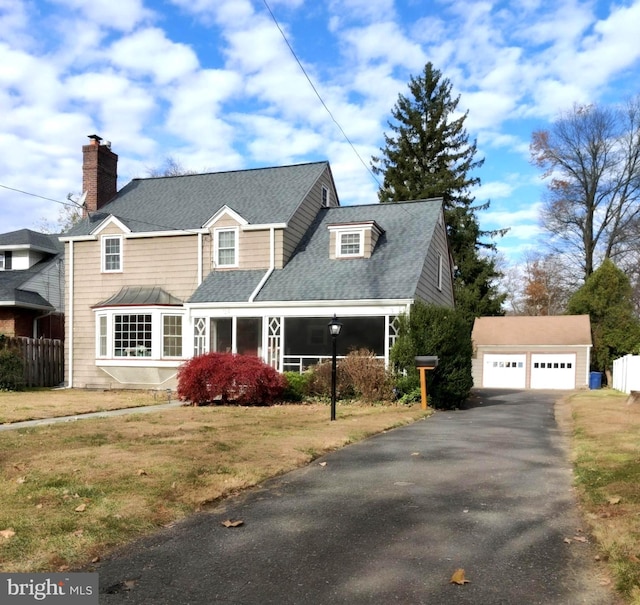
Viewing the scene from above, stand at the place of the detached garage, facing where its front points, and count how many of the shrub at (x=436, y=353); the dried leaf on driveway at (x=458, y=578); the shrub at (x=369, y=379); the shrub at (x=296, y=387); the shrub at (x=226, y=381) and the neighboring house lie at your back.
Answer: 0

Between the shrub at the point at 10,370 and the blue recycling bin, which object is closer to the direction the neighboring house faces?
the shrub

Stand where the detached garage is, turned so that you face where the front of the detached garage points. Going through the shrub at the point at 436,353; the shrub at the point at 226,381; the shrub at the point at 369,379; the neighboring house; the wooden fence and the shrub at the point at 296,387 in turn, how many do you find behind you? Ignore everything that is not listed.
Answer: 0

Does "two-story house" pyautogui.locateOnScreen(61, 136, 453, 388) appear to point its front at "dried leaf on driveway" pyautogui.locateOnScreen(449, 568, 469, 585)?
yes

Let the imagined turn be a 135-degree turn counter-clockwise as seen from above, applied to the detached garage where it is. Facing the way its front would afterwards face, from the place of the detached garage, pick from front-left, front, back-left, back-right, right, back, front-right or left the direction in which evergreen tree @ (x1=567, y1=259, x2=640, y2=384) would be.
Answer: front

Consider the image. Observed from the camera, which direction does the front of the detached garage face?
facing the viewer

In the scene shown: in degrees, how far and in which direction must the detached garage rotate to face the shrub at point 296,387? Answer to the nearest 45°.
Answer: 0° — it already faces it

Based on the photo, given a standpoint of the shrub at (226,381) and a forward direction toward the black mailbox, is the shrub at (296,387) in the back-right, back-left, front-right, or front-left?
front-left

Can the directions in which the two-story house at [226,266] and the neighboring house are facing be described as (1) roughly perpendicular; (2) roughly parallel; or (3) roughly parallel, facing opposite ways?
roughly parallel

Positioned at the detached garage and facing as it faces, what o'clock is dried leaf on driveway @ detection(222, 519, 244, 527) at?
The dried leaf on driveway is roughly at 12 o'clock from the detached garage.

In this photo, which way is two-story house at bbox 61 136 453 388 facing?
toward the camera

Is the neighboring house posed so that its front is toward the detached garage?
no

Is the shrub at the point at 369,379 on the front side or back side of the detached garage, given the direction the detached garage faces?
on the front side

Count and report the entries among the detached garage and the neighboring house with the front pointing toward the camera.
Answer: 2
